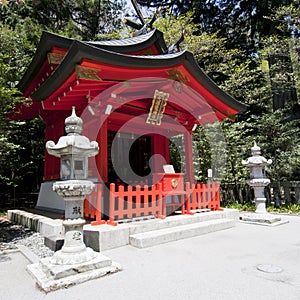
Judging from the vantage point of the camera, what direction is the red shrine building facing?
facing the viewer and to the right of the viewer

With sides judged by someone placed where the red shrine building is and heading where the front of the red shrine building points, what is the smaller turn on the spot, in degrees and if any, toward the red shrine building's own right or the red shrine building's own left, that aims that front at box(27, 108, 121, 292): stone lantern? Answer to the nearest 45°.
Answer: approximately 45° to the red shrine building's own right

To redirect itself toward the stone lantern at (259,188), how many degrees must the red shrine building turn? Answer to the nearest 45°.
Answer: approximately 45° to its left
